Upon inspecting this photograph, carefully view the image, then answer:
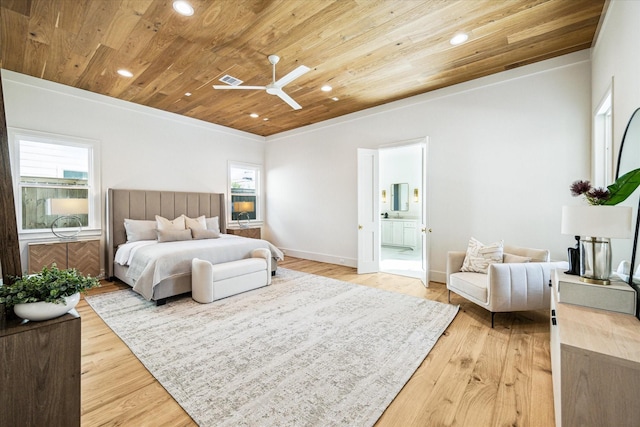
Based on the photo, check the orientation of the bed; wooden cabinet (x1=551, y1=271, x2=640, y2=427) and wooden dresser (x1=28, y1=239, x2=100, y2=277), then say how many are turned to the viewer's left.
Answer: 1

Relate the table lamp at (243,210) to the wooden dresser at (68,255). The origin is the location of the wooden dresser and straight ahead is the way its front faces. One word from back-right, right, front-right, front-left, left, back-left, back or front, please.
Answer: front-left

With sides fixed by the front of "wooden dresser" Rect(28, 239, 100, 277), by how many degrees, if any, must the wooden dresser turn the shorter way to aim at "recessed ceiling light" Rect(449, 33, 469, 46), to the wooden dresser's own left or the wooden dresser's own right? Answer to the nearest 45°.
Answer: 0° — it already faces it

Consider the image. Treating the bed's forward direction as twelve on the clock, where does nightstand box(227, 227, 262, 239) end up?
The nightstand is roughly at 9 o'clock from the bed.

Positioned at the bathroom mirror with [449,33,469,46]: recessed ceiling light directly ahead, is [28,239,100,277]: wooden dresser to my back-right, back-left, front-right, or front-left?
front-right

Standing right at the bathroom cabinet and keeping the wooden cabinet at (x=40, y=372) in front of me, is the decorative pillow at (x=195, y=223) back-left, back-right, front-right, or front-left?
front-right

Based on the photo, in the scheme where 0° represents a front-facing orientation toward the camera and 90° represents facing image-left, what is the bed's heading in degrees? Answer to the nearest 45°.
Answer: approximately 315°

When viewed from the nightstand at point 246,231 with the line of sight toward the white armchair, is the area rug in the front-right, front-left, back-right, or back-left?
front-right

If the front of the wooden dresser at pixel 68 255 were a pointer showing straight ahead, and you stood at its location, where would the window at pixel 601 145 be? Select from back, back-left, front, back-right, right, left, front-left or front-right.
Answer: front

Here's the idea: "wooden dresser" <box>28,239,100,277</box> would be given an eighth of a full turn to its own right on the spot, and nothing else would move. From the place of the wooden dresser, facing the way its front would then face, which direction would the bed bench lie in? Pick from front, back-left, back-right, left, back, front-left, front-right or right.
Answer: front-left

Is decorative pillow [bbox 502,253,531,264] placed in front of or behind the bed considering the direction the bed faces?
in front

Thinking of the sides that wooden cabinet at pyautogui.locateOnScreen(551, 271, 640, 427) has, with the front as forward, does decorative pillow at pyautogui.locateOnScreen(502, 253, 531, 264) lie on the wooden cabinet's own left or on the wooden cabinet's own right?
on the wooden cabinet's own right

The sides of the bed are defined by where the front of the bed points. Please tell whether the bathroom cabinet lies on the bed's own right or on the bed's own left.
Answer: on the bed's own left

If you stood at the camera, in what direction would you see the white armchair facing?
facing the viewer and to the left of the viewer

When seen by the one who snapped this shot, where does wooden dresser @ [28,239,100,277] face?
facing the viewer and to the right of the viewer

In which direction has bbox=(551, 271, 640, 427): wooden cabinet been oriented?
to the viewer's left

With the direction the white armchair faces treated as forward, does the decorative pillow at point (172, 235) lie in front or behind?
in front

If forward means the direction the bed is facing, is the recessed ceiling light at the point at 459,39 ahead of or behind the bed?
ahead
